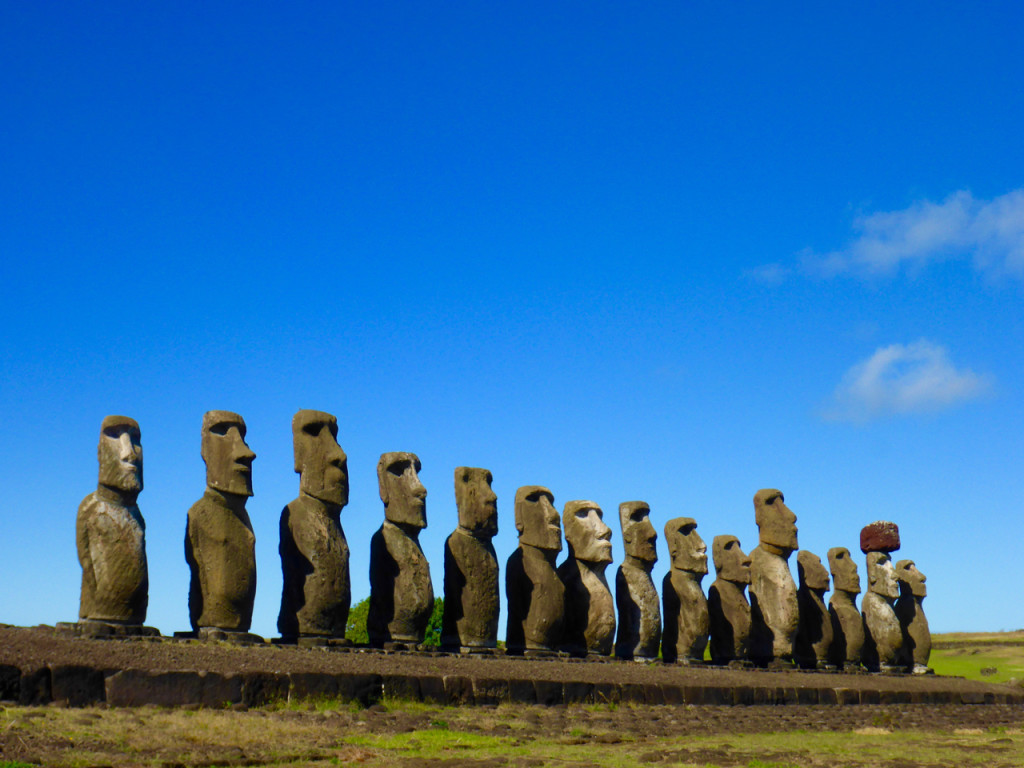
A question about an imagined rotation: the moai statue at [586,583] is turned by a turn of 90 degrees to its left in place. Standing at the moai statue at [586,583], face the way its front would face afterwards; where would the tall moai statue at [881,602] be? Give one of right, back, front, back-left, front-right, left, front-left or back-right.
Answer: front

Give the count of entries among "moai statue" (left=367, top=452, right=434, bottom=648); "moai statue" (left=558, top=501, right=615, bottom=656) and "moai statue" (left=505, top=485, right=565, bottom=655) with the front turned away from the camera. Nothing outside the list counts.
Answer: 0

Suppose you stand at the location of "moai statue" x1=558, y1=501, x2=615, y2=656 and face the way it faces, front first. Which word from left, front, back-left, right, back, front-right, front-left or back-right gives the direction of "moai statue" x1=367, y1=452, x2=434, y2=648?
right

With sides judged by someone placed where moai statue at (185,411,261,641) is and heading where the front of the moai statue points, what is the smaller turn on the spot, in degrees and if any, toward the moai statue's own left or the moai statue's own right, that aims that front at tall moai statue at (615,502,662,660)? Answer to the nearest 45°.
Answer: approximately 90° to the moai statue's own left

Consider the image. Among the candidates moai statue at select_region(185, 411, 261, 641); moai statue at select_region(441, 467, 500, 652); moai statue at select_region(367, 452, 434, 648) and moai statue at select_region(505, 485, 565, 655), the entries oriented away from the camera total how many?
0

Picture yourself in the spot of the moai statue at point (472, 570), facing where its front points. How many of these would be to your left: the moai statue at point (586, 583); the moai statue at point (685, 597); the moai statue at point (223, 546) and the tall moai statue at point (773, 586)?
3

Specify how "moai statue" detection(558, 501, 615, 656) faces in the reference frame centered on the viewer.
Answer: facing the viewer and to the right of the viewer

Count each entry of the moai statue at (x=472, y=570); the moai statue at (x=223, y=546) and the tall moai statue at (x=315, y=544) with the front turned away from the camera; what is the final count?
0

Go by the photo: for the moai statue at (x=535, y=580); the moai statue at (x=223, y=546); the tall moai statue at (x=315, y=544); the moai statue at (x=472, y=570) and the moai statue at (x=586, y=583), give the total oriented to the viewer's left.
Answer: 0

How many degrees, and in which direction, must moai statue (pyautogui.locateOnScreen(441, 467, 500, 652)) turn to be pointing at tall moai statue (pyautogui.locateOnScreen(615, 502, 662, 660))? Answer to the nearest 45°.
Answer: approximately 90° to its left

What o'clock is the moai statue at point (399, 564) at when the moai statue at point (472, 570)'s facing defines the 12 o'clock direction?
the moai statue at point (399, 564) is roughly at 3 o'clock from the moai statue at point (472, 570).

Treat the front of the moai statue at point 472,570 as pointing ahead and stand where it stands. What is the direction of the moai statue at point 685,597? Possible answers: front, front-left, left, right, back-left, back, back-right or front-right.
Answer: left

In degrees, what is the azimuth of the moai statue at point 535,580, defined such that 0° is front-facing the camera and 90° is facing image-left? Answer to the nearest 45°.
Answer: approximately 315°

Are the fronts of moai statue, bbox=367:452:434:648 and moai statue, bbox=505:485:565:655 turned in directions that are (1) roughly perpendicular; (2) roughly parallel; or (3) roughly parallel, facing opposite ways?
roughly parallel

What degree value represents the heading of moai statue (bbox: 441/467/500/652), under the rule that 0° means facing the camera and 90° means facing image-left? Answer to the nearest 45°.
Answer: approximately 315°

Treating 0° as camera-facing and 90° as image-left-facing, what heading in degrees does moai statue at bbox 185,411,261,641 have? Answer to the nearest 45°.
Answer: approximately 315°

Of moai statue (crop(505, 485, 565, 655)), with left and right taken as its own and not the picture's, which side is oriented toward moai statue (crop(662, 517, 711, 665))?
left

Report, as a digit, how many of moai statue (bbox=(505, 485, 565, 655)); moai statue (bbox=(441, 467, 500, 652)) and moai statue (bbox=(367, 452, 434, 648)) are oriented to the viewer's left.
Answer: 0
